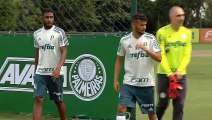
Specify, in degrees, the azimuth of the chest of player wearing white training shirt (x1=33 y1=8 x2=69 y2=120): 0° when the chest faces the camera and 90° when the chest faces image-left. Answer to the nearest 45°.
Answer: approximately 45°

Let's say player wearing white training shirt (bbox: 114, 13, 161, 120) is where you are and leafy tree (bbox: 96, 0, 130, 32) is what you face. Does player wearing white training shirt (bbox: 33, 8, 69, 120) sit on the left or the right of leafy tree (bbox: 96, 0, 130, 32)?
left

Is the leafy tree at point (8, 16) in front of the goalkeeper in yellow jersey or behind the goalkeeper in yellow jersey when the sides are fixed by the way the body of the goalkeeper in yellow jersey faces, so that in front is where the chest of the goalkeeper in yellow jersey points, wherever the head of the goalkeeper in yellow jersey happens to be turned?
behind

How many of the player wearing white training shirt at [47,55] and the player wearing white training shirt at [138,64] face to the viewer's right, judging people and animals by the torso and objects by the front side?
0

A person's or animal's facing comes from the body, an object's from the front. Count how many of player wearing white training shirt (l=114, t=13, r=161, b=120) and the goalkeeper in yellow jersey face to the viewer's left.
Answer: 0

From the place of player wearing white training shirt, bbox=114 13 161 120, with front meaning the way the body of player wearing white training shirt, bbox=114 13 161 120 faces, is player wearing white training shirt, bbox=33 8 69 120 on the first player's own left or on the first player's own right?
on the first player's own right

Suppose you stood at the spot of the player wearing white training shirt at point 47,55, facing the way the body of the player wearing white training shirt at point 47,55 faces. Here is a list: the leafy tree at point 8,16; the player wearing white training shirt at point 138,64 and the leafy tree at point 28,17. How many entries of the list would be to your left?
1

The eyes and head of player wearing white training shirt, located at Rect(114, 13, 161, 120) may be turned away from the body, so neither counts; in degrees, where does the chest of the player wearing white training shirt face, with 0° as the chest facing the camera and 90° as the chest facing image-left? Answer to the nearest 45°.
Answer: approximately 0°
